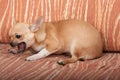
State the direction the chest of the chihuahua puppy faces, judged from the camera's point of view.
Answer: to the viewer's left
